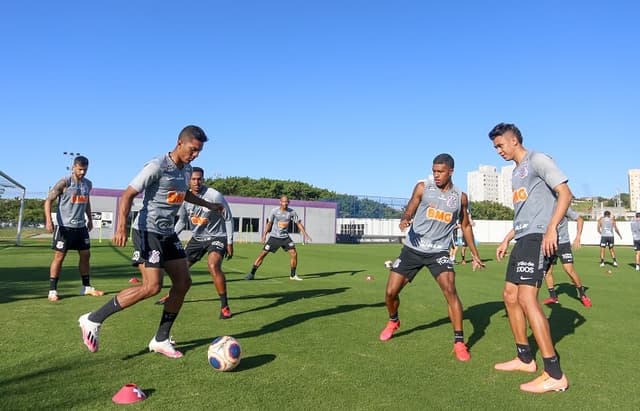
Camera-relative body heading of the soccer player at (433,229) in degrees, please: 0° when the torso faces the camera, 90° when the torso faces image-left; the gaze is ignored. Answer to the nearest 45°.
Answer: approximately 0°

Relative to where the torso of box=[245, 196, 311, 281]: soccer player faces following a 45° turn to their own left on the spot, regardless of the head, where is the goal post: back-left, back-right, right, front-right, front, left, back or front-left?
back

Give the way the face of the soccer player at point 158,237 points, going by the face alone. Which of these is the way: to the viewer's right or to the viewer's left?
to the viewer's right

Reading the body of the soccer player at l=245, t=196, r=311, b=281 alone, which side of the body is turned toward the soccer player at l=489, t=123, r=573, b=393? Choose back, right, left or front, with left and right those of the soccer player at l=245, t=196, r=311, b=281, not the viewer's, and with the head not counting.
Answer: front

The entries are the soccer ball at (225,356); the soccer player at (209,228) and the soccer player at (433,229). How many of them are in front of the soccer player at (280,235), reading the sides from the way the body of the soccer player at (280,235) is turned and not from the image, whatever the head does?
3

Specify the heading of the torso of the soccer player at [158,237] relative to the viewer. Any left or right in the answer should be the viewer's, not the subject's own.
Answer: facing the viewer and to the right of the viewer

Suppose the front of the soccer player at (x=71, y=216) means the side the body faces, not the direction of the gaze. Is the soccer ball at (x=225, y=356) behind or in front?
in front

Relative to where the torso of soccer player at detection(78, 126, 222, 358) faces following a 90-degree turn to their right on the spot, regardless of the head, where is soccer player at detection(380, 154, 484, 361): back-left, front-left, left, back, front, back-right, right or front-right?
back-left

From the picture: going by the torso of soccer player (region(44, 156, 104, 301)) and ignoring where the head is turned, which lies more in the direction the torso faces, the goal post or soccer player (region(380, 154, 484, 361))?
the soccer player

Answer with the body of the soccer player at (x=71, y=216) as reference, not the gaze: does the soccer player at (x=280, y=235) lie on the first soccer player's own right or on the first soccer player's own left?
on the first soccer player's own left

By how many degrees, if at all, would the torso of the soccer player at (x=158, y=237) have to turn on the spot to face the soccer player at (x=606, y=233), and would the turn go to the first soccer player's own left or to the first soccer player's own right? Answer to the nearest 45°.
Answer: approximately 90° to the first soccer player's own left

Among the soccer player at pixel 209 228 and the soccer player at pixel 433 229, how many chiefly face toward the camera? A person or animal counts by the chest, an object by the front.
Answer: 2

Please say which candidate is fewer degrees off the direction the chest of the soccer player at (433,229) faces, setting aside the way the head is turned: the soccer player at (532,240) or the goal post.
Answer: the soccer player

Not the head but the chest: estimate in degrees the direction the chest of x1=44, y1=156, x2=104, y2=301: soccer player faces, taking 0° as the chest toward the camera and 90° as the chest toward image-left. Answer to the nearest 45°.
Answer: approximately 315°
